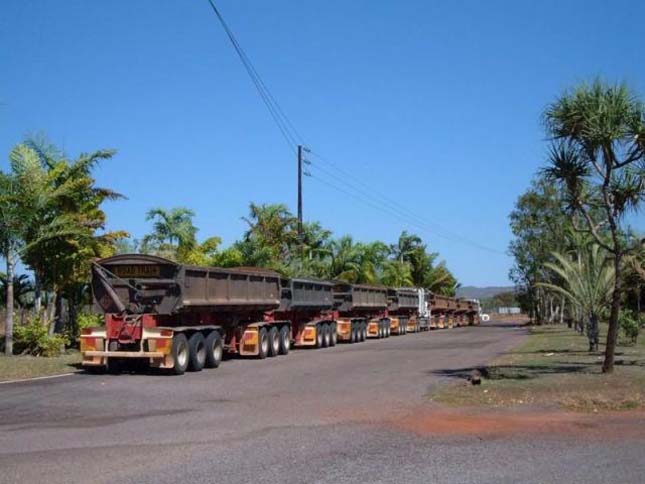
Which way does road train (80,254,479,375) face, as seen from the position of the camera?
facing away from the viewer and to the right of the viewer

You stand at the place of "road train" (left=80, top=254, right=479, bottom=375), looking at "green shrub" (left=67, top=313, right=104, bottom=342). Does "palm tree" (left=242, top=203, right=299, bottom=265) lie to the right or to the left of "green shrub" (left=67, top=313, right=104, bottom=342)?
right

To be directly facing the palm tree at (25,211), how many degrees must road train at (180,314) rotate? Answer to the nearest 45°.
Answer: approximately 90° to its left

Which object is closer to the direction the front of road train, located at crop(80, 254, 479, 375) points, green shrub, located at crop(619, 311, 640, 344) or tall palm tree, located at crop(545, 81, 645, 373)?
the green shrub

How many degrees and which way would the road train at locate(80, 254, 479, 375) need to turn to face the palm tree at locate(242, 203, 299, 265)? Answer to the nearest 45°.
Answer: approximately 45° to its left

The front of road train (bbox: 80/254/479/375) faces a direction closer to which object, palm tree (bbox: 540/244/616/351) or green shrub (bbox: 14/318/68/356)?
the palm tree

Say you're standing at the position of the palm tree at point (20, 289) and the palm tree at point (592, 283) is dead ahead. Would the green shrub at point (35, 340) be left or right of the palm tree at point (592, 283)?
right

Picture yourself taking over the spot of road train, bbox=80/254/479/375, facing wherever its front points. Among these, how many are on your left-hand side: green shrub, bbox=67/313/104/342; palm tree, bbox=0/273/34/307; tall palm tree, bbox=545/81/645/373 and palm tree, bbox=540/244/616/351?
2
